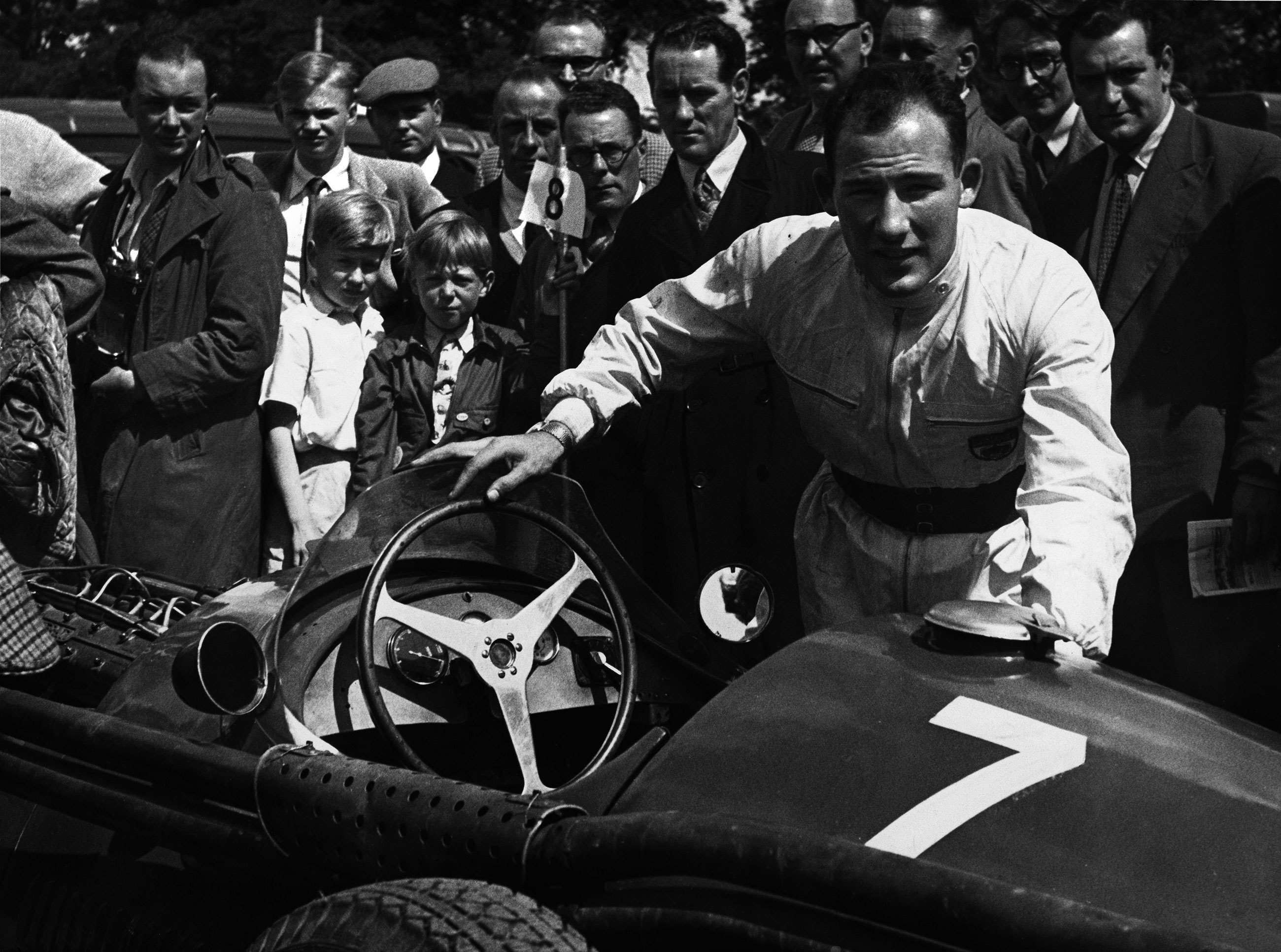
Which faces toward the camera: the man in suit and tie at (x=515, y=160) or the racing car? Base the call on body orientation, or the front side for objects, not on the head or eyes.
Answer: the man in suit and tie

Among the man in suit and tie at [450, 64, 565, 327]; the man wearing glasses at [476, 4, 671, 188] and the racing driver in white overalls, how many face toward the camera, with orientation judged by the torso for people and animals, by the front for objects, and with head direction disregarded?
3

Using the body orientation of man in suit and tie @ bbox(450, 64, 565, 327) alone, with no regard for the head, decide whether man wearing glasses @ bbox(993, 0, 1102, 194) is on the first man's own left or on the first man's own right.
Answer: on the first man's own left

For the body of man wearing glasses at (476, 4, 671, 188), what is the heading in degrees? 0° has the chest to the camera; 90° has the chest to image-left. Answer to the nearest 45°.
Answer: approximately 0°

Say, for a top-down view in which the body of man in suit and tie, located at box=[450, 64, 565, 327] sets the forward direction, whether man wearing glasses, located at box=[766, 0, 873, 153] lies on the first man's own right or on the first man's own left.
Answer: on the first man's own left

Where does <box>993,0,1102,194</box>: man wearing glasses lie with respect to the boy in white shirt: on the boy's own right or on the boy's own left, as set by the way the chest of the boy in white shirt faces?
on the boy's own left

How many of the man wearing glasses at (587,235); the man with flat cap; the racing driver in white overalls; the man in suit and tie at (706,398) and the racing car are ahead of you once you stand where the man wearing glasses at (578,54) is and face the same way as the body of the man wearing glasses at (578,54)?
4

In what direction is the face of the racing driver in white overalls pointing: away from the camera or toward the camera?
toward the camera

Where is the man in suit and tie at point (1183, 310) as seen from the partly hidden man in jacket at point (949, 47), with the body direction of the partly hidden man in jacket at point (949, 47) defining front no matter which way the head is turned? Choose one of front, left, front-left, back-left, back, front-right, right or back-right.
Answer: left

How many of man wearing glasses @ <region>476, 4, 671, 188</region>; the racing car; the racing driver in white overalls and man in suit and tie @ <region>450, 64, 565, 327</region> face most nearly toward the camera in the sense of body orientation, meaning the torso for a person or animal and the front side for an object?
3

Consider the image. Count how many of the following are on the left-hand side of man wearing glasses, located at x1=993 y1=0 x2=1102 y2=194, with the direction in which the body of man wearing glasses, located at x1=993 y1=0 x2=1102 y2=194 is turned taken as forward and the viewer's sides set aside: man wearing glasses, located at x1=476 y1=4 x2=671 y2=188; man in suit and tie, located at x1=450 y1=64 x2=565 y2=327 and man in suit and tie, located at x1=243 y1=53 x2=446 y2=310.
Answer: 0

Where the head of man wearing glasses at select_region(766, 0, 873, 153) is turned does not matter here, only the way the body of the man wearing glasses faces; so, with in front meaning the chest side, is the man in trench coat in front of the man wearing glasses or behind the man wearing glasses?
in front

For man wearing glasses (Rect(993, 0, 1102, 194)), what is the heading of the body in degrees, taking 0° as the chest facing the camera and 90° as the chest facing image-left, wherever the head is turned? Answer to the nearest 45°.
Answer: approximately 45°

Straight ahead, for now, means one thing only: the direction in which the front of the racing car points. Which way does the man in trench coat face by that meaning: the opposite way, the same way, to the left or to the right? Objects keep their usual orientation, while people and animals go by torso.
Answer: to the left

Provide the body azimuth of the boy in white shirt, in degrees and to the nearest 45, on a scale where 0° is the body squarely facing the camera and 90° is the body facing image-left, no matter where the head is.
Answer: approximately 315°

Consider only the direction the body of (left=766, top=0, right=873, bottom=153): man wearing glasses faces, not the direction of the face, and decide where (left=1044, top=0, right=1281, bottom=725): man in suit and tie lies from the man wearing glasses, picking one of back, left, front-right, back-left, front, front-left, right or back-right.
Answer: left

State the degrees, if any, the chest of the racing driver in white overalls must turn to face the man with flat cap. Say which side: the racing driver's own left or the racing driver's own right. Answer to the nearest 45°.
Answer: approximately 135° to the racing driver's own right

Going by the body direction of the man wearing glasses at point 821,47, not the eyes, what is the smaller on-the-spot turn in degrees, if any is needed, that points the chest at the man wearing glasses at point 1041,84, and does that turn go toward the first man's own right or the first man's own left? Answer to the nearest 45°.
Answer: approximately 135° to the first man's own left
